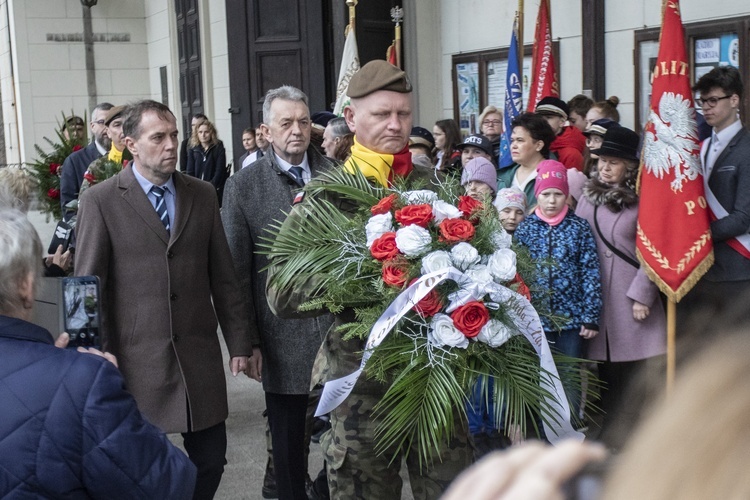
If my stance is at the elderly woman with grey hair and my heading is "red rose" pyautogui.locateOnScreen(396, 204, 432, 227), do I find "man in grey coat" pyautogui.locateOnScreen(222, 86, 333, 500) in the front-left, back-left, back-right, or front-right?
front-left

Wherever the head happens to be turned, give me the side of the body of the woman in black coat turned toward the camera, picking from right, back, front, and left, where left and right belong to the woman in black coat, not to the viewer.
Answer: front

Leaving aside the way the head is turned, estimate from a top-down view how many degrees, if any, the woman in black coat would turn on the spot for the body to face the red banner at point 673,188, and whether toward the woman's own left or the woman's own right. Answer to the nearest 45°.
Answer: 0° — they already face it

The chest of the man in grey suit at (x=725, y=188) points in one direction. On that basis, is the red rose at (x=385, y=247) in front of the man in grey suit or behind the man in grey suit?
in front

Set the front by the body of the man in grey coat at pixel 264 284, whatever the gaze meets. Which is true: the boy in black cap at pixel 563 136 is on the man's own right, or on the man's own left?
on the man's own left

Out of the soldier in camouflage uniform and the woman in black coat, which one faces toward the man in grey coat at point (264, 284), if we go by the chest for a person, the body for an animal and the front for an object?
the woman in black coat

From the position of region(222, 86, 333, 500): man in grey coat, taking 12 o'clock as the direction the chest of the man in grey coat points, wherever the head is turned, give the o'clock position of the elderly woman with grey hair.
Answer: The elderly woman with grey hair is roughly at 2 o'clock from the man in grey coat.

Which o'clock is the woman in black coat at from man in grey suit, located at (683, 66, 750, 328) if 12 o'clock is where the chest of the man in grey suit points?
The woman in black coat is roughly at 3 o'clock from the man in grey suit.

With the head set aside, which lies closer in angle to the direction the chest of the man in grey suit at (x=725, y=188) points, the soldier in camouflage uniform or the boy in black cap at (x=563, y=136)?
the soldier in camouflage uniform

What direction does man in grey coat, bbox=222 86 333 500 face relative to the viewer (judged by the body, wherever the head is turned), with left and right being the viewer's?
facing the viewer and to the right of the viewer

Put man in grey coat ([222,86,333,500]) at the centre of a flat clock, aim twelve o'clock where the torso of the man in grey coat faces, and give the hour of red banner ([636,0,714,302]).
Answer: The red banner is roughly at 10 o'clock from the man in grey coat.

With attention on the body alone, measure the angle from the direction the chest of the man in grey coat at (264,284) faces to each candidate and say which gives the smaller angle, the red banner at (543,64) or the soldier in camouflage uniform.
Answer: the soldier in camouflage uniform

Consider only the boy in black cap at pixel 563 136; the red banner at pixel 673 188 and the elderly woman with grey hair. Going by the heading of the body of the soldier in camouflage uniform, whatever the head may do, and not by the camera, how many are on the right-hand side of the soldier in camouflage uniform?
1

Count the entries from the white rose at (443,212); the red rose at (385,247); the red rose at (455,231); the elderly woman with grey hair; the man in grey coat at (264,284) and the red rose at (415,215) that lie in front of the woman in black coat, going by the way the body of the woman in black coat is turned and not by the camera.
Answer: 6

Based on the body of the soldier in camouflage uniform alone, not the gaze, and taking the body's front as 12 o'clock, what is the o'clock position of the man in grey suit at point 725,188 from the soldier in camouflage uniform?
The man in grey suit is roughly at 9 o'clock from the soldier in camouflage uniform.
